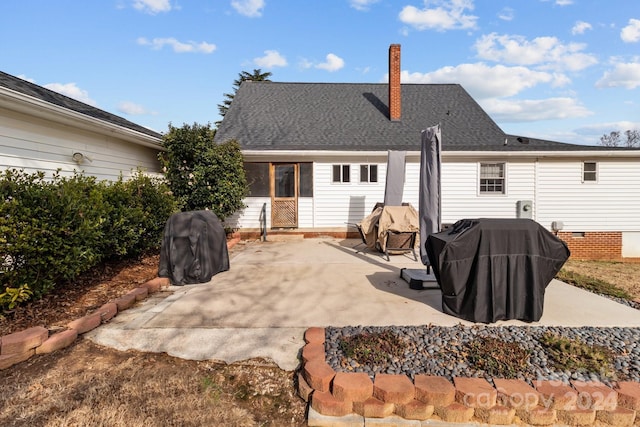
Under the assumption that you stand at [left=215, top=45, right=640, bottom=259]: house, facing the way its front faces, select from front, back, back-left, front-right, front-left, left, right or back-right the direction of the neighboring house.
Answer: back-left

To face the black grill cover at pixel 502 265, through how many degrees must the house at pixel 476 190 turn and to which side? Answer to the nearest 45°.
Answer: approximately 180°

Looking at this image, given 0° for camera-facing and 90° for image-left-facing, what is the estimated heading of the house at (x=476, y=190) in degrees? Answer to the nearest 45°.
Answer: approximately 180°

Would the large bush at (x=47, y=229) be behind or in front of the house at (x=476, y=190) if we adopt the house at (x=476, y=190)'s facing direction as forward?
behind

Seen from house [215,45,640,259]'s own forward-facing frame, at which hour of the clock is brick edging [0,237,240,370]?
The brick edging is roughly at 7 o'clock from the house.

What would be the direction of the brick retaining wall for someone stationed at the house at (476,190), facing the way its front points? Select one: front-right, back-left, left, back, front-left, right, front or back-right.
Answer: back
